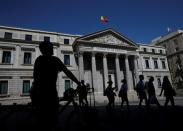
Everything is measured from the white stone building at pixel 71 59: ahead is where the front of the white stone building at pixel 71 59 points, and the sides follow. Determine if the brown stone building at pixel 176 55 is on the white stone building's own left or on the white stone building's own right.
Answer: on the white stone building's own left

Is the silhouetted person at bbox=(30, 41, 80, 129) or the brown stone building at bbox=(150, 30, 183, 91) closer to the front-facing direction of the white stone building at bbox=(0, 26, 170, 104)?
the silhouetted person

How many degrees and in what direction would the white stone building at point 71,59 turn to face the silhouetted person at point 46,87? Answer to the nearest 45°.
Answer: approximately 45° to its right

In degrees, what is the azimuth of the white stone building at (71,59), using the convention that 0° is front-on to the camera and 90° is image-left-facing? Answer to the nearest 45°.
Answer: approximately 315°

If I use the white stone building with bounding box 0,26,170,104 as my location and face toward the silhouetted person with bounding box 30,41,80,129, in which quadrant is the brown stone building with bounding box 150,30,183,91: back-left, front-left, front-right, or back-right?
back-left

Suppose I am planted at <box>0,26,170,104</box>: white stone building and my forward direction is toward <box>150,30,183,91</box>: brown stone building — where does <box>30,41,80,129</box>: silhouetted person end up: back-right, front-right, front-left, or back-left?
back-right
